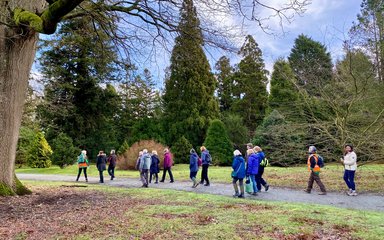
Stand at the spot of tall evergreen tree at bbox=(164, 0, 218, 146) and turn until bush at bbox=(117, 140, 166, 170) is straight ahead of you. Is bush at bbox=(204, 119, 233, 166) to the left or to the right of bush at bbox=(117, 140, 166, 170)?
left

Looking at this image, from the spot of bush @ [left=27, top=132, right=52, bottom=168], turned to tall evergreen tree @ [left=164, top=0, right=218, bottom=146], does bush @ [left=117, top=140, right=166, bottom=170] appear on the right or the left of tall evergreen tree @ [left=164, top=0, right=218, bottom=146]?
right

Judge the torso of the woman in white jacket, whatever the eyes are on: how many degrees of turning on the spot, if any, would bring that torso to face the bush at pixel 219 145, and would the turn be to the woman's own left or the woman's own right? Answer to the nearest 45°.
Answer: approximately 90° to the woman's own right

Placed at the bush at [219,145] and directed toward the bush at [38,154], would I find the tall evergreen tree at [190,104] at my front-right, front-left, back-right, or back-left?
front-right

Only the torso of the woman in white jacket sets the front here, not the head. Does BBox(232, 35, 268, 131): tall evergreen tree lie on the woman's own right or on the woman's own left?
on the woman's own right

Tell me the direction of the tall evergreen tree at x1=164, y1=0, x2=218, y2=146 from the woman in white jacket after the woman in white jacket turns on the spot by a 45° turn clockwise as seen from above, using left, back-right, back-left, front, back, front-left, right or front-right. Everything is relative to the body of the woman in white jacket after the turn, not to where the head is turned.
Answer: front-right

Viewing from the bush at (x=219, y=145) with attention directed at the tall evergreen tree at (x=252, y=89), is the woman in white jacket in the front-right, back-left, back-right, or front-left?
back-right

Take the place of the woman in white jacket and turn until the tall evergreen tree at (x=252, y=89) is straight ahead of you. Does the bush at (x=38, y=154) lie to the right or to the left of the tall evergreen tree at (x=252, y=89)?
left
